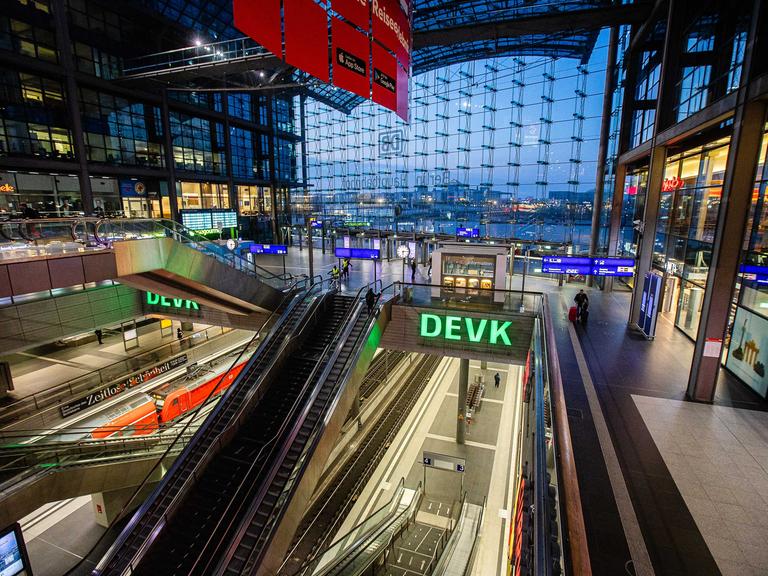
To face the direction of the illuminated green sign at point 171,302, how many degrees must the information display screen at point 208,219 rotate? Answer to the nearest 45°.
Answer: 0° — it already faces it

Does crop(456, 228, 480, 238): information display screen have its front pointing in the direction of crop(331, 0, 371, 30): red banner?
yes

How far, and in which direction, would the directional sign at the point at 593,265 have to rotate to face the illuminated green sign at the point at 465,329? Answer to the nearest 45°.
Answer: approximately 45° to its right

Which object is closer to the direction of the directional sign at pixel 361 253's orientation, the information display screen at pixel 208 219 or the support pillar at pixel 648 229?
the support pillar

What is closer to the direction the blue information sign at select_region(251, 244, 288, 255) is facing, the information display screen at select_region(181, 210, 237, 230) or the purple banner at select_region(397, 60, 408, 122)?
the purple banner

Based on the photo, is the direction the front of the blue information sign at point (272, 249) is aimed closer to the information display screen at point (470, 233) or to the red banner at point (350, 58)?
the red banner
